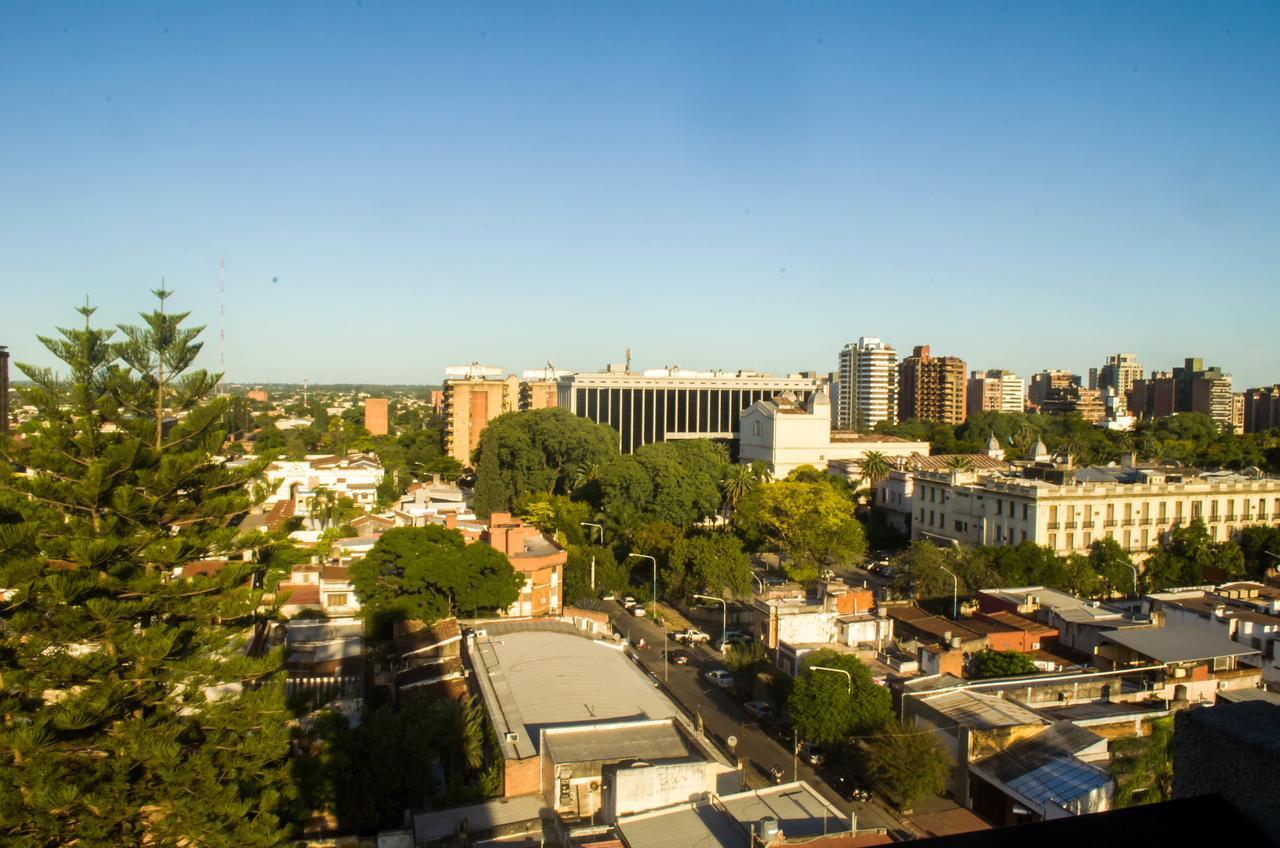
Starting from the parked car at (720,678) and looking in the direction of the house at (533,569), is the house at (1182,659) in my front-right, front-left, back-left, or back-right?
back-right

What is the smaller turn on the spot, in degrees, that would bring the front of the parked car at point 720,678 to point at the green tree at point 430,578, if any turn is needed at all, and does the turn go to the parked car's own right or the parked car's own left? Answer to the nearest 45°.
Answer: approximately 45° to the parked car's own left

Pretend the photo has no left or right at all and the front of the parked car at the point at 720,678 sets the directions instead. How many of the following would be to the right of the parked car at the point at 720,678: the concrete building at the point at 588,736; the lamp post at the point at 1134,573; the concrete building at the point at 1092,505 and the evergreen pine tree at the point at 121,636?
2

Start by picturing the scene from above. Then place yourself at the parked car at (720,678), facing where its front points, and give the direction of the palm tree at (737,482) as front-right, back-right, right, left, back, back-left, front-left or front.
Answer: front-right

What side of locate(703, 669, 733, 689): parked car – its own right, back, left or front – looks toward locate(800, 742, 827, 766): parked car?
back

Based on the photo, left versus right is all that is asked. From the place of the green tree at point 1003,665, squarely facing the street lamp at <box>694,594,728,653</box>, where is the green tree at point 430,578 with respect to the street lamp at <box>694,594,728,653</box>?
left

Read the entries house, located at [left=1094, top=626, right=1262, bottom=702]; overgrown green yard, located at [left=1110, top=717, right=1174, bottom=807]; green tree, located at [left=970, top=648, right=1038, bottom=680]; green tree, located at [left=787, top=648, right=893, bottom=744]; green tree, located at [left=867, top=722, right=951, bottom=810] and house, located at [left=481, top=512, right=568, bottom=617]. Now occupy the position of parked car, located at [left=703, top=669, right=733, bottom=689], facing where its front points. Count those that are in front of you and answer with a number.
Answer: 1

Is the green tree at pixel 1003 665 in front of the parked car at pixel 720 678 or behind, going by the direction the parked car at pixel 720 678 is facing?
behind

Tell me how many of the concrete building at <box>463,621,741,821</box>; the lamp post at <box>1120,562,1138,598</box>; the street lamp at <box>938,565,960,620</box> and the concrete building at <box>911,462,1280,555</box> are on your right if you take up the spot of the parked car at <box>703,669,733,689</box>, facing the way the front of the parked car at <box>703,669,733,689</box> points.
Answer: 3

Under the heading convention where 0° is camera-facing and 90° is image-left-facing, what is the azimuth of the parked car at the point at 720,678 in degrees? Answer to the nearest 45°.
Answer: approximately 135°

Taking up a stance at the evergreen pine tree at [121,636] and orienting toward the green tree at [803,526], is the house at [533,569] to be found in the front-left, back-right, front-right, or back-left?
front-left

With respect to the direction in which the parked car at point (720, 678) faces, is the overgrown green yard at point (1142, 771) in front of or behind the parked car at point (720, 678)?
behind

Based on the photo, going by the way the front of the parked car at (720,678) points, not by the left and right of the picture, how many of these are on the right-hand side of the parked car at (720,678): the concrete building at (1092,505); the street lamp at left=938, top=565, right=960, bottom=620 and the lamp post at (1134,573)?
3

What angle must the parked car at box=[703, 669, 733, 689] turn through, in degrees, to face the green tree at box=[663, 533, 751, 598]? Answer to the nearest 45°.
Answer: approximately 45° to its right

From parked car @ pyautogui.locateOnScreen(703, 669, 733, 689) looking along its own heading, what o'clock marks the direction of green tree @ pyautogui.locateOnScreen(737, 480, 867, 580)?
The green tree is roughly at 2 o'clock from the parked car.

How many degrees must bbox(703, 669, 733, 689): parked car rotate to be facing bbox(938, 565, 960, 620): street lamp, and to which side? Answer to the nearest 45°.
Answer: approximately 90° to its right

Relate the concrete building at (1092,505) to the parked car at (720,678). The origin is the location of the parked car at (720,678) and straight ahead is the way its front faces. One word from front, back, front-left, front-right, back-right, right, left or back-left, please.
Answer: right

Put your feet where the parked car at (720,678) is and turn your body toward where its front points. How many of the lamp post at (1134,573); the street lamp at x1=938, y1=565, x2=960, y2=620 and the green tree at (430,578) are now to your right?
2

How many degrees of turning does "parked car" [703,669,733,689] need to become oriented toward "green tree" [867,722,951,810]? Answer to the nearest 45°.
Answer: approximately 180°
